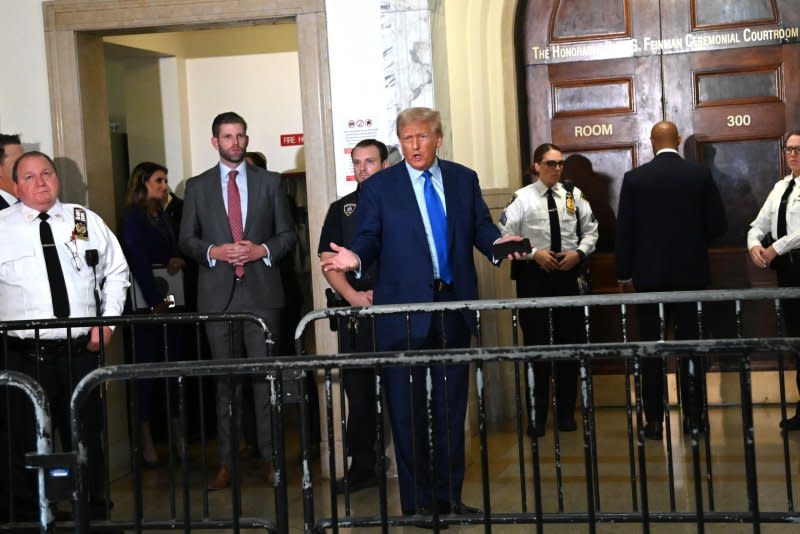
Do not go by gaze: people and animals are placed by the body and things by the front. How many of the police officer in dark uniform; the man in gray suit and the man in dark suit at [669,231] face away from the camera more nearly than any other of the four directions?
1

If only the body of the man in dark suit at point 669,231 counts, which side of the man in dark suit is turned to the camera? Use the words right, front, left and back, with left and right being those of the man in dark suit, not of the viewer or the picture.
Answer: back

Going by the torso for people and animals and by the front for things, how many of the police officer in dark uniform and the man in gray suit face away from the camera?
0

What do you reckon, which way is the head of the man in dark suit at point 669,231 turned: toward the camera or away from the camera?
away from the camera

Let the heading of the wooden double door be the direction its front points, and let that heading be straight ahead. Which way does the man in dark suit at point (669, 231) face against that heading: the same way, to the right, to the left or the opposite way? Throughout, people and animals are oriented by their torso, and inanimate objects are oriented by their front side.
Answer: the opposite way

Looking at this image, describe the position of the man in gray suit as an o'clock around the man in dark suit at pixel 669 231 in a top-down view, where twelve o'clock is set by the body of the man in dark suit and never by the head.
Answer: The man in gray suit is roughly at 8 o'clock from the man in dark suit.

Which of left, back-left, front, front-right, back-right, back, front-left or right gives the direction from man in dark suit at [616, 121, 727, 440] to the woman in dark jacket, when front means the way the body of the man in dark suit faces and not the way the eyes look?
left

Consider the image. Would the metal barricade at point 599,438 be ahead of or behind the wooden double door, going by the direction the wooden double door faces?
ahead

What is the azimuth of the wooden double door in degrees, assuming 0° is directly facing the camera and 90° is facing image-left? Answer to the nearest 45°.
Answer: approximately 0°

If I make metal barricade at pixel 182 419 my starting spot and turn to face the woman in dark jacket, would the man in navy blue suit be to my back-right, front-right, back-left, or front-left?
front-right

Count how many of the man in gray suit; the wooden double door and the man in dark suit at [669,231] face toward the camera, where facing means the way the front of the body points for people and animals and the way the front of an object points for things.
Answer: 2

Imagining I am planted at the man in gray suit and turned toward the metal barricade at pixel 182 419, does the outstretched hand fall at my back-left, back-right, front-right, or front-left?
front-left

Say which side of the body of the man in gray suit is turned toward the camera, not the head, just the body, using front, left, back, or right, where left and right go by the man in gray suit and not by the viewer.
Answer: front

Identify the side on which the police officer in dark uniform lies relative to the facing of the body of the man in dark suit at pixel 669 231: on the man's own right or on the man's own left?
on the man's own left

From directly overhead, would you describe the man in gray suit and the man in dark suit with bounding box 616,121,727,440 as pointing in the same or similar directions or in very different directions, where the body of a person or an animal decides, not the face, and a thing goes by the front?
very different directions
